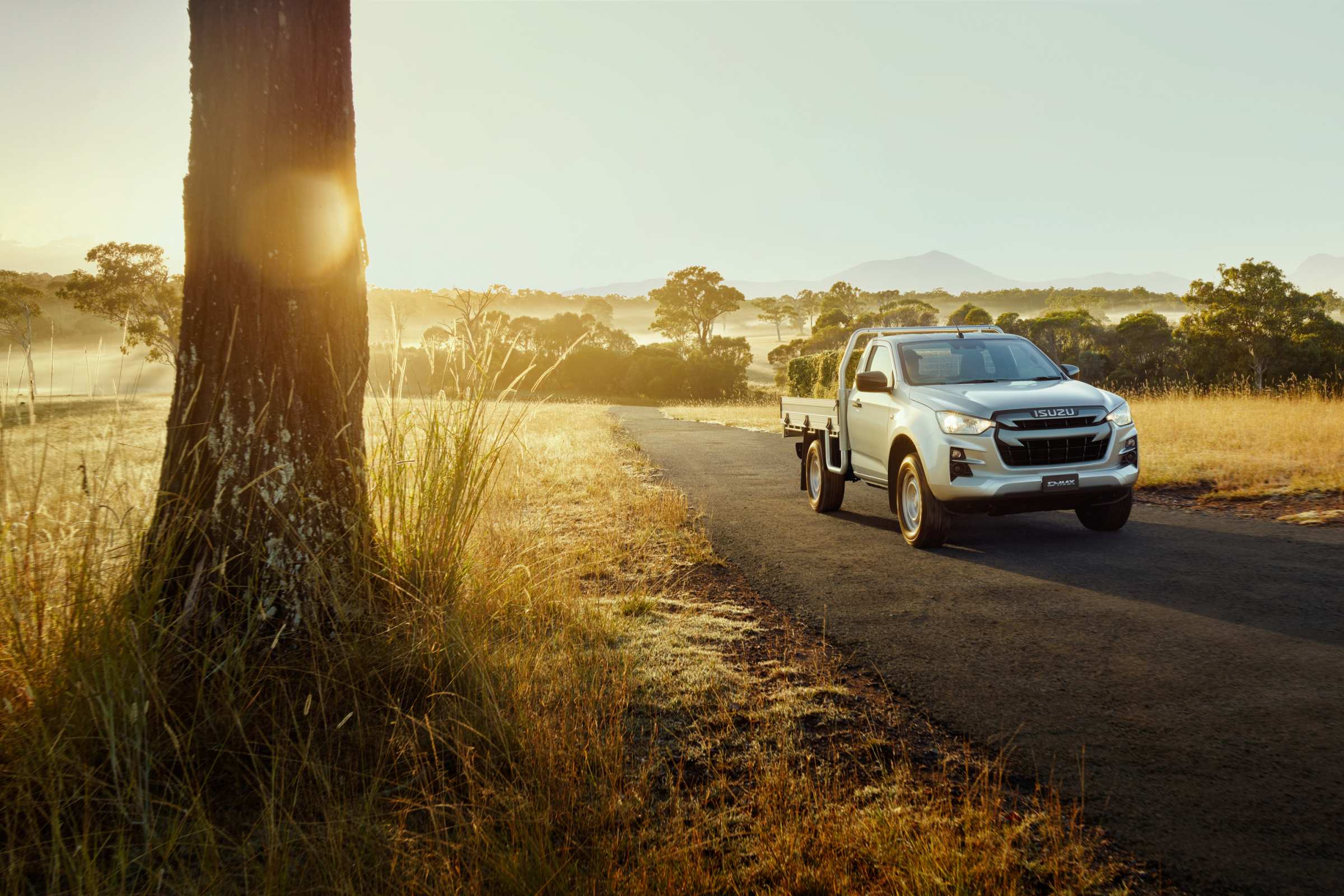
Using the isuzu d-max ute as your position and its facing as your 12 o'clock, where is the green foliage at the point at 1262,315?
The green foliage is roughly at 8 o'clock from the isuzu d-max ute.

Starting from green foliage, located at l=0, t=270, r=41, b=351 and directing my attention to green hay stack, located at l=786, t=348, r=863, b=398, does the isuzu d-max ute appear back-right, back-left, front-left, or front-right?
front-right

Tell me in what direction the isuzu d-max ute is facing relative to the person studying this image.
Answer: facing the viewer and to the right of the viewer

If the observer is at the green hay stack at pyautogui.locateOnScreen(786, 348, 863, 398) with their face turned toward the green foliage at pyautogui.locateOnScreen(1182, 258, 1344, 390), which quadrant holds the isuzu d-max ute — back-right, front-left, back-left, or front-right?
back-right

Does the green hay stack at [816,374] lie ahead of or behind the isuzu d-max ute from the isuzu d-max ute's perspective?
behind

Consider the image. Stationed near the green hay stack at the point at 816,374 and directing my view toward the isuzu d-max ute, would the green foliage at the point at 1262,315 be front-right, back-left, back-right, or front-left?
back-left

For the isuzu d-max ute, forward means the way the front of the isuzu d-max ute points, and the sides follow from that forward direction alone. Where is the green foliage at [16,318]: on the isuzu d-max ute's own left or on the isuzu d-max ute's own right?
on the isuzu d-max ute's own right
